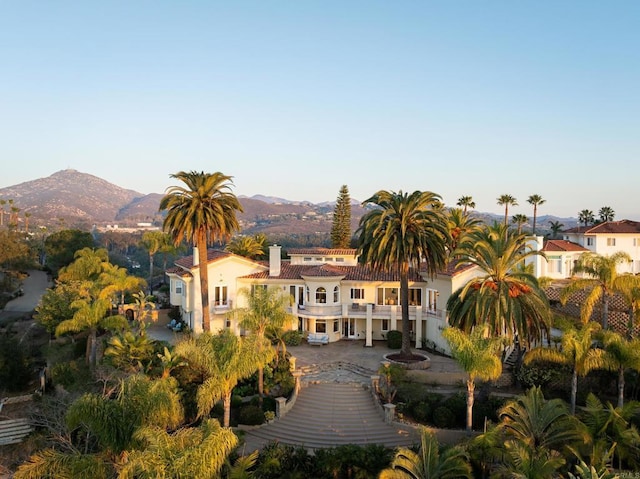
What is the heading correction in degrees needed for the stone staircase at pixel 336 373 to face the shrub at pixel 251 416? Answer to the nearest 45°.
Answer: approximately 45° to its right

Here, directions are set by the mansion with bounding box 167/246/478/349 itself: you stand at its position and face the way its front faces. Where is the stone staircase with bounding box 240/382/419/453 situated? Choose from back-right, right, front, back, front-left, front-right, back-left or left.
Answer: front

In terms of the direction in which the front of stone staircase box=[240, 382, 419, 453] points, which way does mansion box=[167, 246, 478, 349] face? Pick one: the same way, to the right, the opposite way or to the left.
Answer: the same way

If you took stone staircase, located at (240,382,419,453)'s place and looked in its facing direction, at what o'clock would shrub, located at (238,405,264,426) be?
The shrub is roughly at 3 o'clock from the stone staircase.

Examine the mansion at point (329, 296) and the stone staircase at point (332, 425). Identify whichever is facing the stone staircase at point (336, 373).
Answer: the mansion

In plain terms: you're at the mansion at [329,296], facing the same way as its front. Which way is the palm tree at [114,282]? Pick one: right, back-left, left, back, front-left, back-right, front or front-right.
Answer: right

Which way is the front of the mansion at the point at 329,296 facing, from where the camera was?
facing the viewer

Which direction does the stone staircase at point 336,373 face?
toward the camera

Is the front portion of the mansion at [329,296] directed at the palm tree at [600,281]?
no

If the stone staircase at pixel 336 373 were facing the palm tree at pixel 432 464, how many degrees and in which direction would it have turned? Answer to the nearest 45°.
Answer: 0° — it already faces it

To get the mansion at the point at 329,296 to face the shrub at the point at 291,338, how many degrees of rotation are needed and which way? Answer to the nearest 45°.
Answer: approximately 45° to its right
